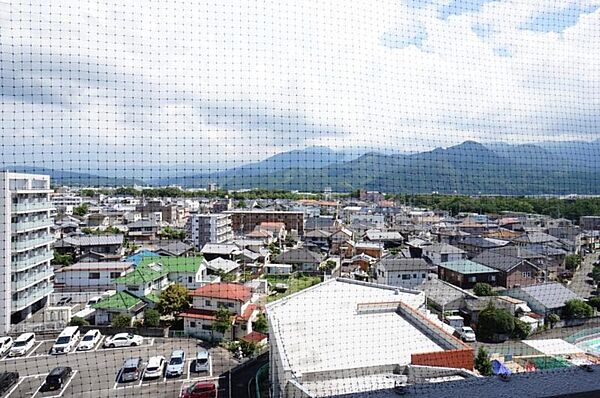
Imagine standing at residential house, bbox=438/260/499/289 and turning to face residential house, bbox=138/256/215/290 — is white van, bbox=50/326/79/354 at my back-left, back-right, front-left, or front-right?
front-left

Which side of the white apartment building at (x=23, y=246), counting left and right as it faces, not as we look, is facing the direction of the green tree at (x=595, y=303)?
front

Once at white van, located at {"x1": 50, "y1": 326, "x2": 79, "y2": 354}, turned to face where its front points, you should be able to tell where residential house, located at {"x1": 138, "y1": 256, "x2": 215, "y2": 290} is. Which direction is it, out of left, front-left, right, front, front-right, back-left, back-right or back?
back

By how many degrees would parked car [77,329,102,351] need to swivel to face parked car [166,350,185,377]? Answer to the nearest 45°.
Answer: approximately 90° to its left

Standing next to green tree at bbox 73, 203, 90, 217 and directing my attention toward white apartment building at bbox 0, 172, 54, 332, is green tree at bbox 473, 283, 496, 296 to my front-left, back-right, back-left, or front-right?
front-left

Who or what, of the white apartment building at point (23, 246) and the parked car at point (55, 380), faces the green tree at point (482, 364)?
the white apartment building

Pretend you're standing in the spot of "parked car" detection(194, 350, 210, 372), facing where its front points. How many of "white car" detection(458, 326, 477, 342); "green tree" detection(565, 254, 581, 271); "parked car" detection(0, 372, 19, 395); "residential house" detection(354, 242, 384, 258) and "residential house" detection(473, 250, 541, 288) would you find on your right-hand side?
1

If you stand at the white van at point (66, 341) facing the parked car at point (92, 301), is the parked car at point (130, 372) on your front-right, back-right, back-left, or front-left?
back-right

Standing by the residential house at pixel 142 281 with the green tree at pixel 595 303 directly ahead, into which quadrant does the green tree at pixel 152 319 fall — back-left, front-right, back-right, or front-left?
front-right

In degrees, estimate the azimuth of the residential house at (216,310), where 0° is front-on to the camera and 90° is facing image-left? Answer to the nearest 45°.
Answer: approximately 0°

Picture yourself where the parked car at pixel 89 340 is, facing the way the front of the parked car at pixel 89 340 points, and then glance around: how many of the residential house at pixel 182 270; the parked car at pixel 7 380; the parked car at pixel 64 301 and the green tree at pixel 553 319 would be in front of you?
1

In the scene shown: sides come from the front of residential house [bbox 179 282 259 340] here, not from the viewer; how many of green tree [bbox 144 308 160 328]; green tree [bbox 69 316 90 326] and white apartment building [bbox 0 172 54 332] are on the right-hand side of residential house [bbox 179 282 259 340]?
3

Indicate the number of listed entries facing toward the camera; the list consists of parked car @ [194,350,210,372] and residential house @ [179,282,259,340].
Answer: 2
